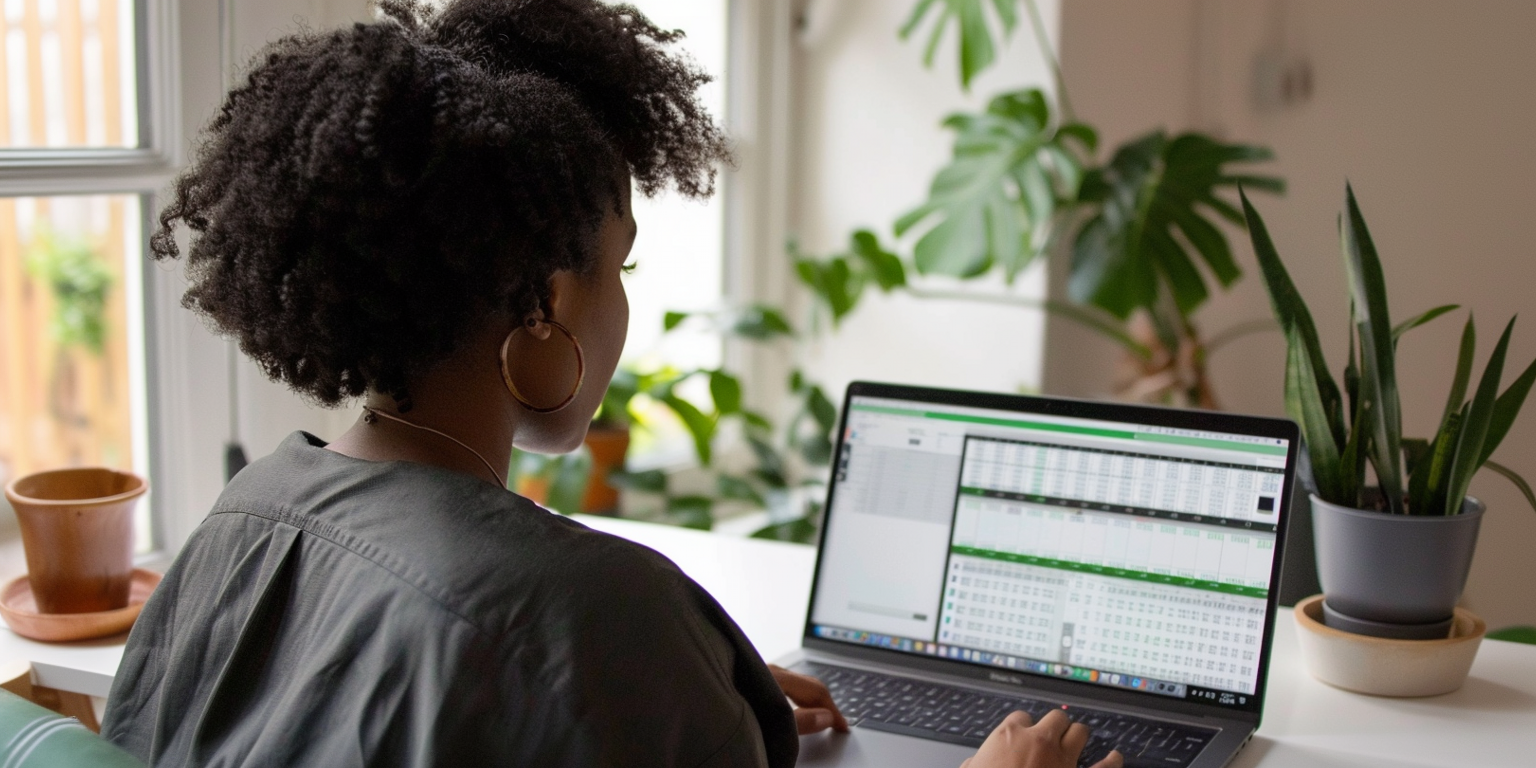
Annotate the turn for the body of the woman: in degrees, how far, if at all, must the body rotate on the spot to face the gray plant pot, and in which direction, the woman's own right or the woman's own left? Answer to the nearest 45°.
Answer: approximately 45° to the woman's own right

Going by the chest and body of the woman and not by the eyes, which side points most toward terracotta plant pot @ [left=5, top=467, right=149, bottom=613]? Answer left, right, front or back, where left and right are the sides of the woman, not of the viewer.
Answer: left

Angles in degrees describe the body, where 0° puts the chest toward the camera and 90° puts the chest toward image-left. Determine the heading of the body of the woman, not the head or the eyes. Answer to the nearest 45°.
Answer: approximately 225°

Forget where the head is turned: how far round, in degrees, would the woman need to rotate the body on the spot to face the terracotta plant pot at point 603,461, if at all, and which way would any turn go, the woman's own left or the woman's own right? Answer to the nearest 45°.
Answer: approximately 45° to the woman's own left

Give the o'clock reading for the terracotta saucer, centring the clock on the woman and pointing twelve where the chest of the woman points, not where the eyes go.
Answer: The terracotta saucer is roughly at 9 o'clock from the woman.

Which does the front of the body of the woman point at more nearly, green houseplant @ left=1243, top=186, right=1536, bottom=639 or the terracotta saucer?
the green houseplant

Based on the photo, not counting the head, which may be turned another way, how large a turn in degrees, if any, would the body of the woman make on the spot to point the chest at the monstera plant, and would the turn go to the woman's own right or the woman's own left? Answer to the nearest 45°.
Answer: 0° — they already face it

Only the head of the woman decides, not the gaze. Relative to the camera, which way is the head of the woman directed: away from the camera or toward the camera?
away from the camera

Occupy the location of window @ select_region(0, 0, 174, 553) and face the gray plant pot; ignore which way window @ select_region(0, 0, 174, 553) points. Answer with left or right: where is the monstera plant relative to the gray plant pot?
left

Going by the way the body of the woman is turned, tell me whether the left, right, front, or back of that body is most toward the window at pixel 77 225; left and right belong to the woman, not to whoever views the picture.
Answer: left

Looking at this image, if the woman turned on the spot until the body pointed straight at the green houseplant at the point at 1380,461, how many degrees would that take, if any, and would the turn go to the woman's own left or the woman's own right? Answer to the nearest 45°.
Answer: approximately 45° to the woman's own right
